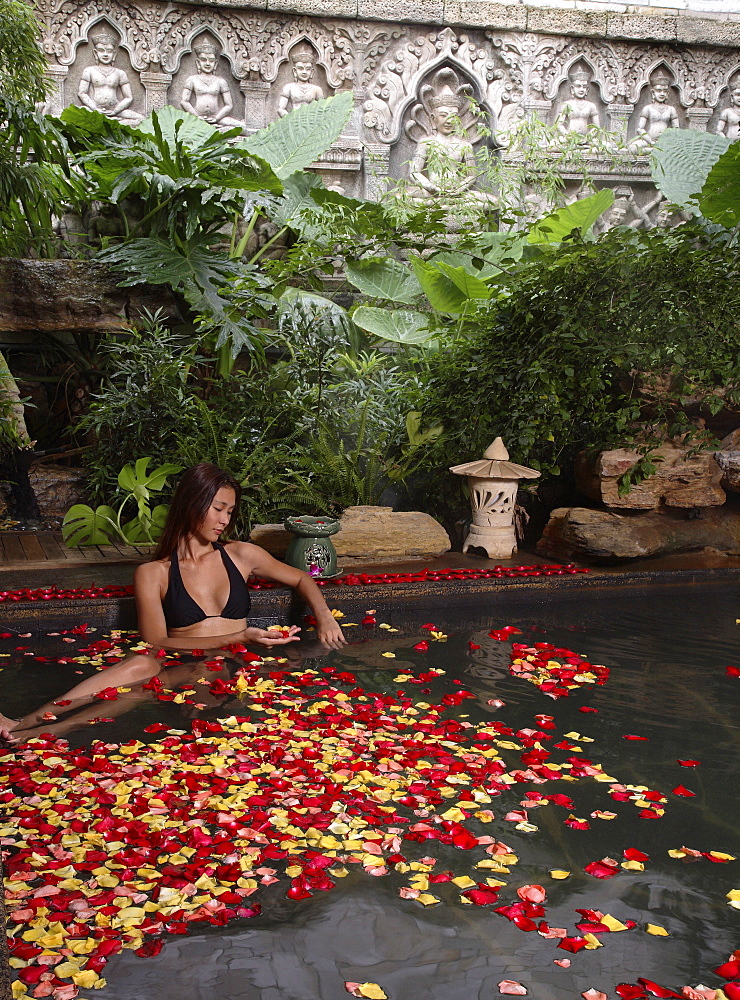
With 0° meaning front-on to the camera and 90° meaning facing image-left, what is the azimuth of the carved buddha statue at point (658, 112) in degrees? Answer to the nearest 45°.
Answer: approximately 0°

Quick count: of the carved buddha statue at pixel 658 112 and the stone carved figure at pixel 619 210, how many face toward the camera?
2

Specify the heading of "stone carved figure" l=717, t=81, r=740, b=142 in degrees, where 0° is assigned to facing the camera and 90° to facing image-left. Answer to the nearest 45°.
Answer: approximately 0°

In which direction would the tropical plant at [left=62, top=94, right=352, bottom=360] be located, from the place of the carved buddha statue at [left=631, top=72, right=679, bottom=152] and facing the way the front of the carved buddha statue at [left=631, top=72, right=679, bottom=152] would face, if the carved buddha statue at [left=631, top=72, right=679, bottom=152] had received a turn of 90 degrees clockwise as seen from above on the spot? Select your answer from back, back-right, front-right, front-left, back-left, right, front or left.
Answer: front-left

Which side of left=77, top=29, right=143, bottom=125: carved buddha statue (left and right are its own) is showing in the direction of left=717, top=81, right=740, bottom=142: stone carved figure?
left

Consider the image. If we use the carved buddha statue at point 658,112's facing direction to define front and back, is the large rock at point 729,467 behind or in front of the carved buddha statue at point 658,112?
in front

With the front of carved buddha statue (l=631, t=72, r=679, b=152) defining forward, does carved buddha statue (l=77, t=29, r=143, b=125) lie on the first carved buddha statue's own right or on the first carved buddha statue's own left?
on the first carved buddha statue's own right

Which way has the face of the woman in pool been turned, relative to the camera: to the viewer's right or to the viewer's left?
to the viewer's right

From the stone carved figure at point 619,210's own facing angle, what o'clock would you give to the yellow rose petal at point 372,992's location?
The yellow rose petal is roughly at 12 o'clock from the stone carved figure.

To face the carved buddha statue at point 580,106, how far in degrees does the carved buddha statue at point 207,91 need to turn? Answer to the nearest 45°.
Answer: approximately 90° to its left

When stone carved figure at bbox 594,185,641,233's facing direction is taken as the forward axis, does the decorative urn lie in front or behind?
in front

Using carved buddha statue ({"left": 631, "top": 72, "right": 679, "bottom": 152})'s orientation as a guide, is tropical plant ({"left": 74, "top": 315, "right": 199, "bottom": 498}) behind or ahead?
ahead

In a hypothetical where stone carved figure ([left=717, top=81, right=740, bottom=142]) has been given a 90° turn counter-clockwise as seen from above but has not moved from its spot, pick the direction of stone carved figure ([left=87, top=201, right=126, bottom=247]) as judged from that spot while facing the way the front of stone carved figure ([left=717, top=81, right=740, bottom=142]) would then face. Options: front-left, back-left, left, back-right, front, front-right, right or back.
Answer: back-right

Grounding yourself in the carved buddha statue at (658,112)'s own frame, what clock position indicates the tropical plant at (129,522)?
The tropical plant is roughly at 1 o'clock from the carved buddha statue.
